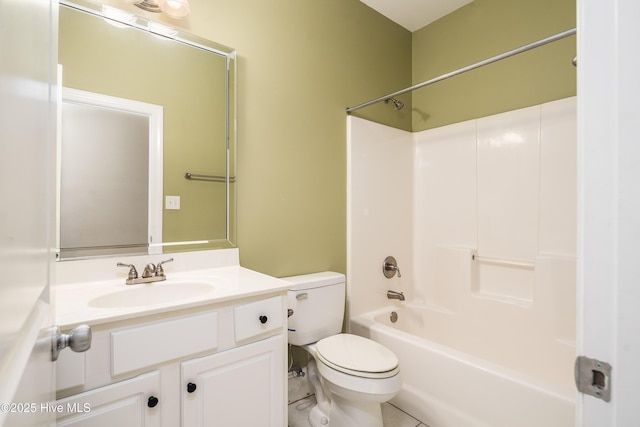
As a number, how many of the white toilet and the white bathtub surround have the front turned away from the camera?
0

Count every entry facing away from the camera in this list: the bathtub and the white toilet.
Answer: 0

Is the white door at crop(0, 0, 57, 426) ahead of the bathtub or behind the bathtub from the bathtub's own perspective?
ahead

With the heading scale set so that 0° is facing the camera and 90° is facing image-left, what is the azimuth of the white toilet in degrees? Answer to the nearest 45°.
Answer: approximately 315°

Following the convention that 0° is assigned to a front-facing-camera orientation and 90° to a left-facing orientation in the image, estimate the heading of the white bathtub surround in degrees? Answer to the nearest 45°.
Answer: approximately 45°

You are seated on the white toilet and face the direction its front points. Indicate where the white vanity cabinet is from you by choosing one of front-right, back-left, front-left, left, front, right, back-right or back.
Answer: right

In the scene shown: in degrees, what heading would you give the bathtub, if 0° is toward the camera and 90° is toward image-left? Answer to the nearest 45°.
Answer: approximately 45°

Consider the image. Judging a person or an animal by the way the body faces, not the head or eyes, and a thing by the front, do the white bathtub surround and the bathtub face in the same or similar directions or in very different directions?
same or similar directions
